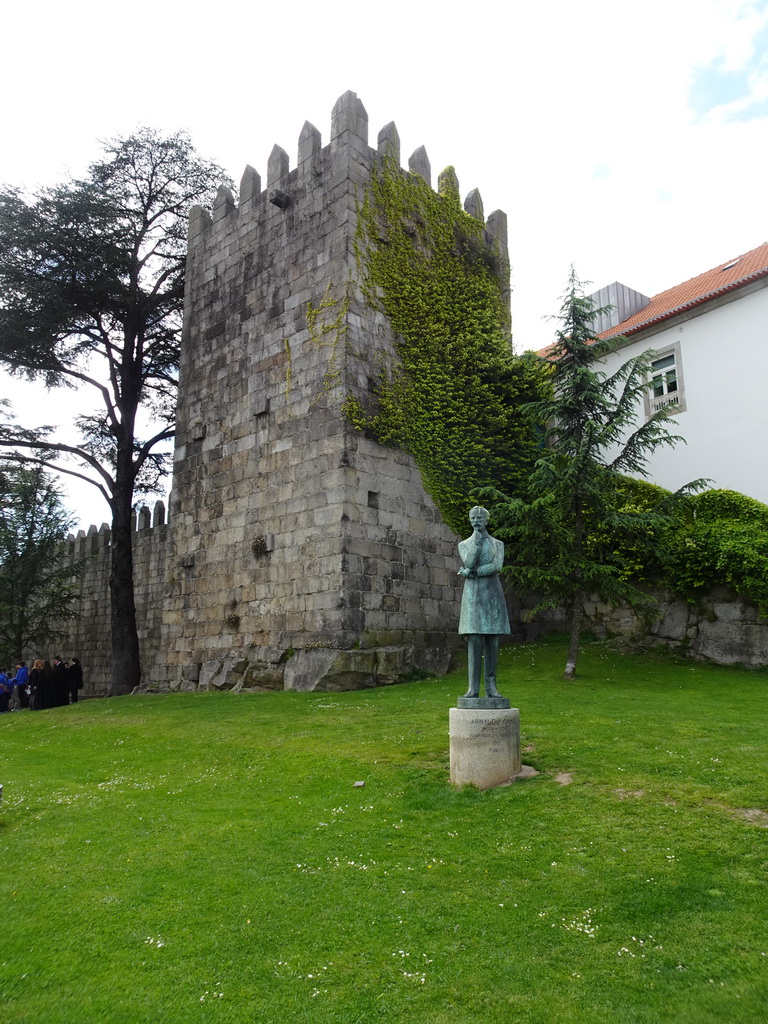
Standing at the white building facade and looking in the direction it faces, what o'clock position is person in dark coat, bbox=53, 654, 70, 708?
The person in dark coat is roughly at 1 o'clock from the white building facade.

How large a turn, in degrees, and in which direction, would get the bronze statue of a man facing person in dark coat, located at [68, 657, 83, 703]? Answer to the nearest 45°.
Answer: approximately 135° to its right

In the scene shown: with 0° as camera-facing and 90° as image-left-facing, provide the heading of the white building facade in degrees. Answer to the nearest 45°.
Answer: approximately 45°

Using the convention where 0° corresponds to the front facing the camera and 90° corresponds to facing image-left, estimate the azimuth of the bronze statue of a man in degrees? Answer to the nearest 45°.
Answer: approximately 0°

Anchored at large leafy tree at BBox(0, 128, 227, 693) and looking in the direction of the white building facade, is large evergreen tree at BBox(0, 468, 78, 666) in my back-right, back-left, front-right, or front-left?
back-left

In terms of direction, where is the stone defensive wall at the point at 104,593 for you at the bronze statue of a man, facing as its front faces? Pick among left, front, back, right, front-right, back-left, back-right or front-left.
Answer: back-right
